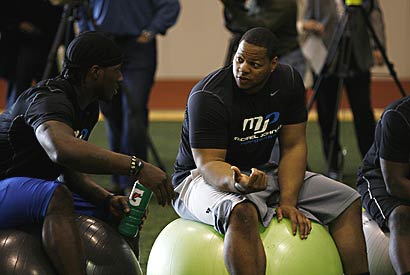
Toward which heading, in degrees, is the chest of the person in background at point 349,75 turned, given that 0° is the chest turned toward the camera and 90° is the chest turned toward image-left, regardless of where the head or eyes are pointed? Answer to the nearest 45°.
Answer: approximately 45°

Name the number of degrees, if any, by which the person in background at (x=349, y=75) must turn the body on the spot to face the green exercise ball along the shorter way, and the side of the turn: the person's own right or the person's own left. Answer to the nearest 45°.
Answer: approximately 45° to the person's own left

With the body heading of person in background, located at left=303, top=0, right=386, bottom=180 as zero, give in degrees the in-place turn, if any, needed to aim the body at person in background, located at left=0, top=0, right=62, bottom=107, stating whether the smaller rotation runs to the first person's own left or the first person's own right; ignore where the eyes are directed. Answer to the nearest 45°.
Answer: approximately 45° to the first person's own right

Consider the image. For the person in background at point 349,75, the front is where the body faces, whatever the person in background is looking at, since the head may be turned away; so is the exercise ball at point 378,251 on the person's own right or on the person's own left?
on the person's own left

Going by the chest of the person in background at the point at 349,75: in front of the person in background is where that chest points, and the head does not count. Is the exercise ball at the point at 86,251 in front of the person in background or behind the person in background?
in front
